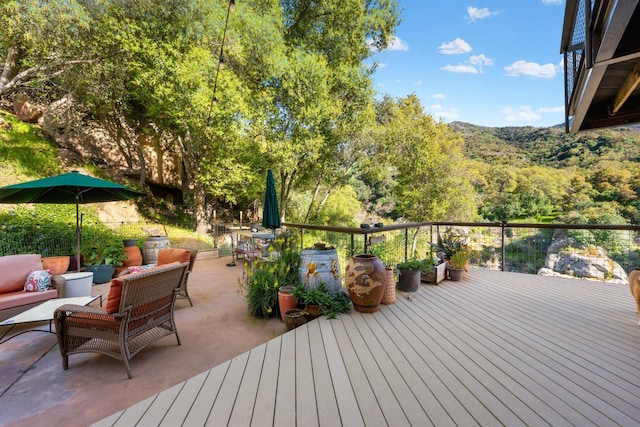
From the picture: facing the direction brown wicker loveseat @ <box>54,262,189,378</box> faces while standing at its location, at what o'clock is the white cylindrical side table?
The white cylindrical side table is roughly at 1 o'clock from the brown wicker loveseat.

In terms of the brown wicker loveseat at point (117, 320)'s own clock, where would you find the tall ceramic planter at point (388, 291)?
The tall ceramic planter is roughly at 5 o'clock from the brown wicker loveseat.

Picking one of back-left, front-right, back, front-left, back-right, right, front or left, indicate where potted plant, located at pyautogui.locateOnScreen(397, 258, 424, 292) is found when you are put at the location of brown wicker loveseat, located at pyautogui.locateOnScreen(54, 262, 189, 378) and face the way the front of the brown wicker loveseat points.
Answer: back-right

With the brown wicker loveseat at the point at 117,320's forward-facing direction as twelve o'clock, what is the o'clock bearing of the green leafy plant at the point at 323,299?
The green leafy plant is roughly at 5 o'clock from the brown wicker loveseat.

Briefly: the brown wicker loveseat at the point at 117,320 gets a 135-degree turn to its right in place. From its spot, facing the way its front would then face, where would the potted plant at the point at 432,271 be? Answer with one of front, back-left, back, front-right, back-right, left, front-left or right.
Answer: front

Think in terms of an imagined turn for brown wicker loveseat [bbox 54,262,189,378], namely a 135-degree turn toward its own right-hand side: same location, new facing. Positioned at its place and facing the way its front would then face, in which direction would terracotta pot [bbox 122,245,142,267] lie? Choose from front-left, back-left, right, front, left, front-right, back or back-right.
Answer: left

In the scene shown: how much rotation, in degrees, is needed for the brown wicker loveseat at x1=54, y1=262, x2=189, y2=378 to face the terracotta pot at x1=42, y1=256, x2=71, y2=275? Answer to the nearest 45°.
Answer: approximately 45° to its right

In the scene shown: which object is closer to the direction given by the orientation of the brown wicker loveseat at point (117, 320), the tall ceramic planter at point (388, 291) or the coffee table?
the coffee table

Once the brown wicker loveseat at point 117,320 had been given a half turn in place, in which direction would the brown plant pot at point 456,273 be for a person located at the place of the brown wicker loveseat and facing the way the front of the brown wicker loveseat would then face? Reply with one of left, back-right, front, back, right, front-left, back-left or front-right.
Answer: front-left

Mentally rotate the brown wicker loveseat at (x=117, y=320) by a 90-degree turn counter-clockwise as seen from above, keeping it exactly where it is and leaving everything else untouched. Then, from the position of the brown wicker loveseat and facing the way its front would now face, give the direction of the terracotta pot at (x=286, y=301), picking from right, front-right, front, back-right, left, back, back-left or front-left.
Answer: back-left

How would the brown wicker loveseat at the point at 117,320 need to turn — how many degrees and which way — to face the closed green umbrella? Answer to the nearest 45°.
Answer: approximately 90° to its right

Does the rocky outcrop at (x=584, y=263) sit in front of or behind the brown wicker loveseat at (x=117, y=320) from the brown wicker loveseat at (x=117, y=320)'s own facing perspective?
behind

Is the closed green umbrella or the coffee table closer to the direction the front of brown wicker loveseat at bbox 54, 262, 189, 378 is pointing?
the coffee table

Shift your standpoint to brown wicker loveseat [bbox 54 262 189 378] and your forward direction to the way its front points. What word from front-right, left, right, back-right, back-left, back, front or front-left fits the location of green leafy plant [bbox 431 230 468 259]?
back-right

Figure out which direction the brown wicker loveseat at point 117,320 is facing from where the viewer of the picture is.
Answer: facing away from the viewer and to the left of the viewer

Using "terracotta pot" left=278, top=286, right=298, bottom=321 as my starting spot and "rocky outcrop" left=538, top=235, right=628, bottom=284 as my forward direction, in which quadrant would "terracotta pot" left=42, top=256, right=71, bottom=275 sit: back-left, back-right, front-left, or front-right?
back-left

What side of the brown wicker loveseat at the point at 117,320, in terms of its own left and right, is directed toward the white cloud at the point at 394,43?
right
